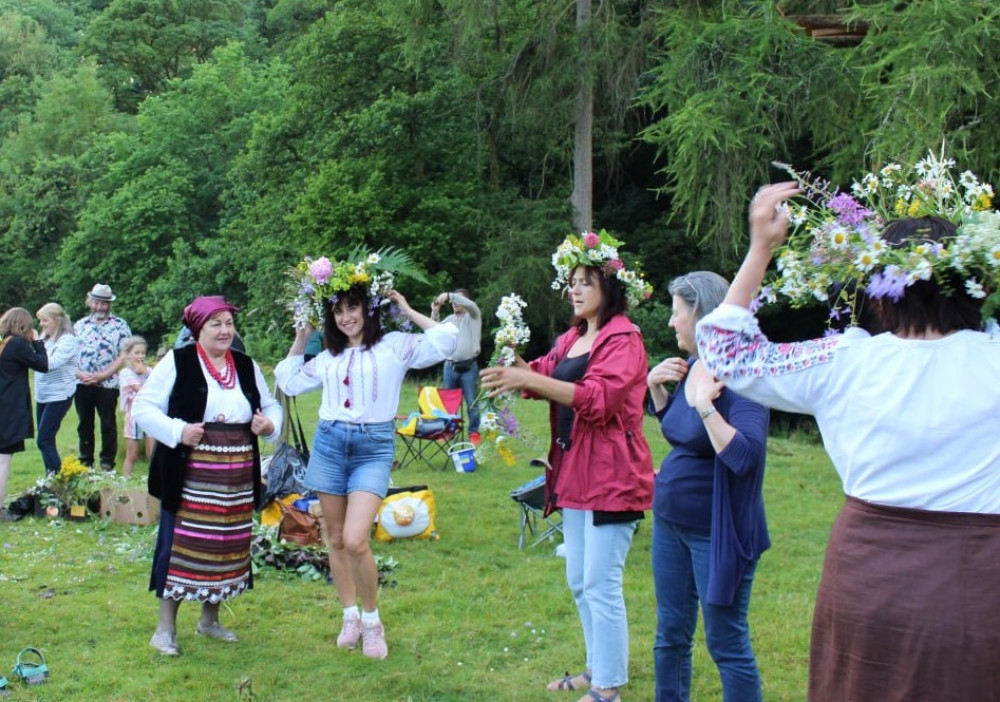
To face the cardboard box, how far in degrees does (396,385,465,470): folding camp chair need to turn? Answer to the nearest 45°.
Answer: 0° — it already faces it

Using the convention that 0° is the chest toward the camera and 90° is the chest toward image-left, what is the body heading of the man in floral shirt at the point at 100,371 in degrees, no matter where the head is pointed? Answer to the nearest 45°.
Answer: approximately 0°

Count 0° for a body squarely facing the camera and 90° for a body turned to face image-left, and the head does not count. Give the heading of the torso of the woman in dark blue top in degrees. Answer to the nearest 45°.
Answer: approximately 45°

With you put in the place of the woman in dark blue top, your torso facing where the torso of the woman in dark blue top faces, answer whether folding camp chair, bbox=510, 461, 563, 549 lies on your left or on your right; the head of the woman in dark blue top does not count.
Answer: on your right

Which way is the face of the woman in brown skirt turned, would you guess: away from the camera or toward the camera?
away from the camera

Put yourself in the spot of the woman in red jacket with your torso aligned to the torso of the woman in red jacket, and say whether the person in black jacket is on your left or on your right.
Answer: on your right

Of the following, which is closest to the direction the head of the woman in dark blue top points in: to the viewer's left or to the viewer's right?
to the viewer's left

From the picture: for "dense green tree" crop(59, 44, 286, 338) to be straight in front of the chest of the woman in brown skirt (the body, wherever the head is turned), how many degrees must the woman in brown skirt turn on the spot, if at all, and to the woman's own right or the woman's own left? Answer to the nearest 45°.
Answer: approximately 45° to the woman's own left

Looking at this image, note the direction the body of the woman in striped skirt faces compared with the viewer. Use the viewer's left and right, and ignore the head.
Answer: facing the viewer and to the right of the viewer

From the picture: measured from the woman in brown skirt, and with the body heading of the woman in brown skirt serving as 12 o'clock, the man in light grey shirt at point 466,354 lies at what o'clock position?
The man in light grey shirt is roughly at 11 o'clock from the woman in brown skirt.

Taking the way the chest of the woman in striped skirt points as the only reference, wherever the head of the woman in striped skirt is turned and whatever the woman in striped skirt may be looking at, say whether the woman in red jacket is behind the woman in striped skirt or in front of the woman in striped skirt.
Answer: in front

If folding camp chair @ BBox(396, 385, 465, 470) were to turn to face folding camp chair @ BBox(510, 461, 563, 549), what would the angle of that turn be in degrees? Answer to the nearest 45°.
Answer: approximately 45° to its left

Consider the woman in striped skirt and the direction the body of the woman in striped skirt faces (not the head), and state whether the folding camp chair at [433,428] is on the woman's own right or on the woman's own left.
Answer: on the woman's own left
